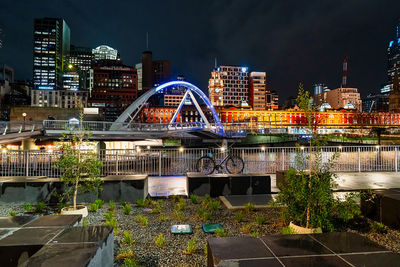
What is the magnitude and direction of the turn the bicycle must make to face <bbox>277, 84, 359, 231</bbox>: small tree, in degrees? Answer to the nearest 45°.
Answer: approximately 90° to its right

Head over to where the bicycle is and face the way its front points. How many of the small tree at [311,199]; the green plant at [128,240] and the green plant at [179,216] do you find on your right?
3

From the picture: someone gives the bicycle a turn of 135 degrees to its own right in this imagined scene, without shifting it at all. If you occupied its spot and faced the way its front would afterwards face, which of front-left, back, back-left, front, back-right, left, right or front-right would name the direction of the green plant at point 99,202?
front

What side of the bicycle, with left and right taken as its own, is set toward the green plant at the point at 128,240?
right

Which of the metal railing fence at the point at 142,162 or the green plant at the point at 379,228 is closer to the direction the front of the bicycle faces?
the green plant

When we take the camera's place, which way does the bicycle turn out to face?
facing to the right of the viewer

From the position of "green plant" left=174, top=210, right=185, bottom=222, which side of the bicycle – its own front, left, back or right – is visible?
right

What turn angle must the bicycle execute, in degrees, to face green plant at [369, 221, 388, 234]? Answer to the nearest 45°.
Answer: approximately 45° to its right

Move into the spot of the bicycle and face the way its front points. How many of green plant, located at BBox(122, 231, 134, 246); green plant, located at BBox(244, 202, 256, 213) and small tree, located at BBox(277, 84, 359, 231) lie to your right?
3

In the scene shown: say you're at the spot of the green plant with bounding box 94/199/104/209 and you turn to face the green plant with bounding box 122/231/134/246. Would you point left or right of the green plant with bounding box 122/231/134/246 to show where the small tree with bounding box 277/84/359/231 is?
left

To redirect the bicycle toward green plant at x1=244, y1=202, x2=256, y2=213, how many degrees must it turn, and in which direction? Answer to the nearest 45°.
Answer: approximately 90° to its right
